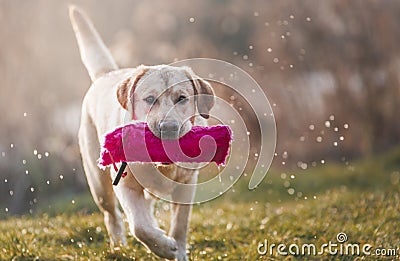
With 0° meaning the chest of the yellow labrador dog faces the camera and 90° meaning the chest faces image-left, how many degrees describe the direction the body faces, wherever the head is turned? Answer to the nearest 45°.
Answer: approximately 315°
